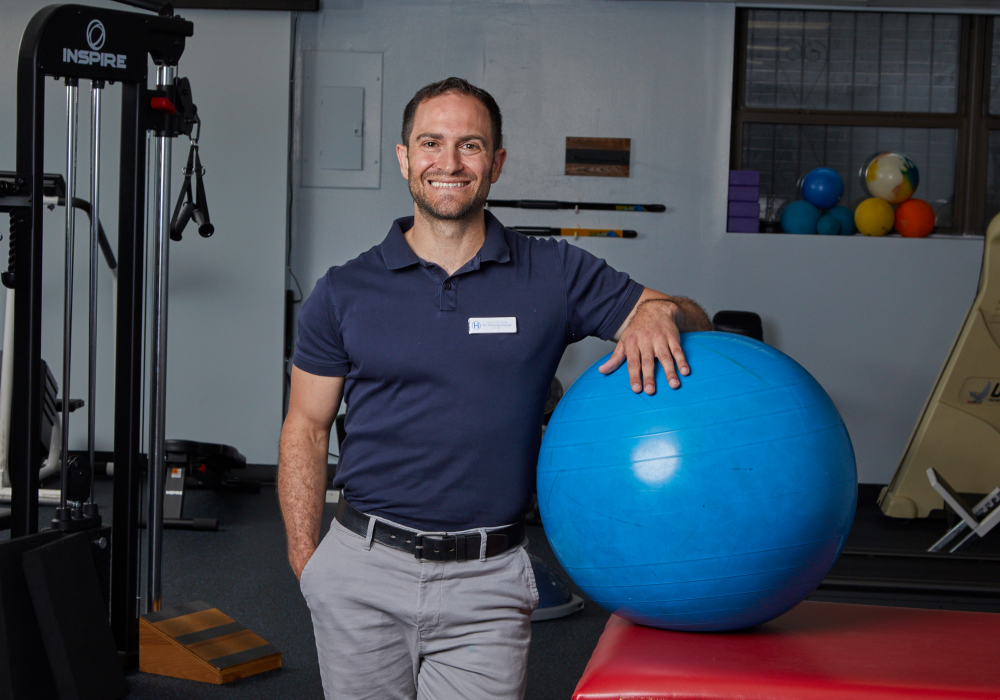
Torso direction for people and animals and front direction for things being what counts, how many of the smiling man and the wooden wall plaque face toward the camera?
2

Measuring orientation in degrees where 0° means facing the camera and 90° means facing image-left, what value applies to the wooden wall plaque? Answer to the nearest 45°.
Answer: approximately 0°

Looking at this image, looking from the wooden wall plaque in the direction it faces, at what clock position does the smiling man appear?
The smiling man is roughly at 12 o'clock from the wooden wall plaque.

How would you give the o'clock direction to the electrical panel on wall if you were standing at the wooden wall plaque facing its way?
The electrical panel on wall is roughly at 3 o'clock from the wooden wall plaque.

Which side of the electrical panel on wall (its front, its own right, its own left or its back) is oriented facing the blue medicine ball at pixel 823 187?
left

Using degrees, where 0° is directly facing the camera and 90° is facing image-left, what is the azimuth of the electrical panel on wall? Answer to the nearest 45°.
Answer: approximately 0°

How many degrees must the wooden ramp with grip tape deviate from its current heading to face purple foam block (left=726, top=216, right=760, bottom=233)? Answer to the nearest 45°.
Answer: approximately 90° to its left
